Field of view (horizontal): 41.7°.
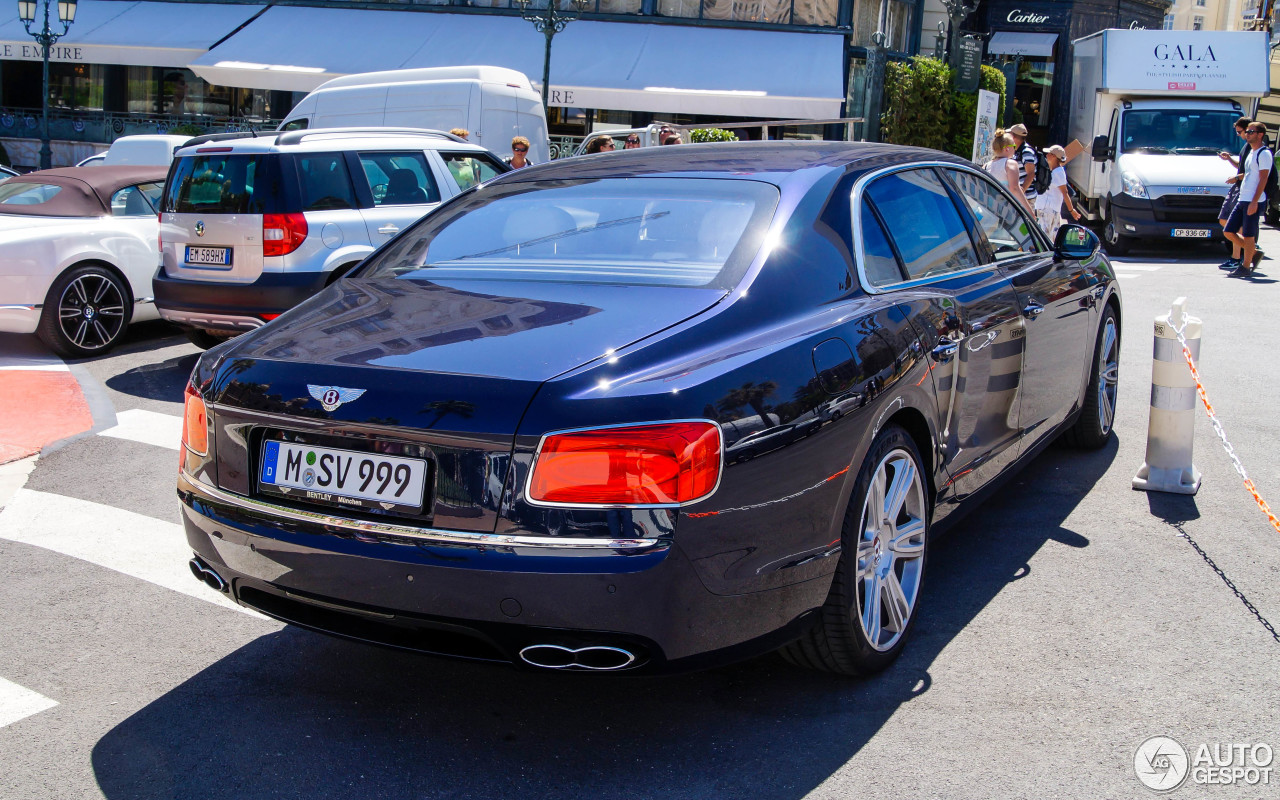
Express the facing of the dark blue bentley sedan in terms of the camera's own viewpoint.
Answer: facing away from the viewer and to the right of the viewer

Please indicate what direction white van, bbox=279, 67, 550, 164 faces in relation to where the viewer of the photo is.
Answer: facing away from the viewer and to the left of the viewer

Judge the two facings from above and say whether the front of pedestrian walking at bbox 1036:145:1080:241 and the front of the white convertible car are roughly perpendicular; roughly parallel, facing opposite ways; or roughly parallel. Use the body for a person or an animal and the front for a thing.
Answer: roughly perpendicular

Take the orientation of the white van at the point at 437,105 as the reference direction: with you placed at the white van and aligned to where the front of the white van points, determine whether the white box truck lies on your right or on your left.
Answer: on your right

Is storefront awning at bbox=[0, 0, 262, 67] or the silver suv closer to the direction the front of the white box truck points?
the silver suv

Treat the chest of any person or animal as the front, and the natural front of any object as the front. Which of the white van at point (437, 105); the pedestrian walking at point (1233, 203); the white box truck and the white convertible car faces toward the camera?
the white box truck

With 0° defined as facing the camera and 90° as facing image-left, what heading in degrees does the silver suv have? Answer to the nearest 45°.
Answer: approximately 225°

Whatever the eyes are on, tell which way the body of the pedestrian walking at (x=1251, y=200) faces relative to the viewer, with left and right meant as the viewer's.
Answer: facing to the left of the viewer

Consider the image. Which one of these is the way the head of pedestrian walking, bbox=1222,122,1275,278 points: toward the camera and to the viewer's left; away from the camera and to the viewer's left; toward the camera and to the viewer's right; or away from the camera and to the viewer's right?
toward the camera and to the viewer's left

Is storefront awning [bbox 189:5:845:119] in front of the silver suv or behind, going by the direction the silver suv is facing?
in front
